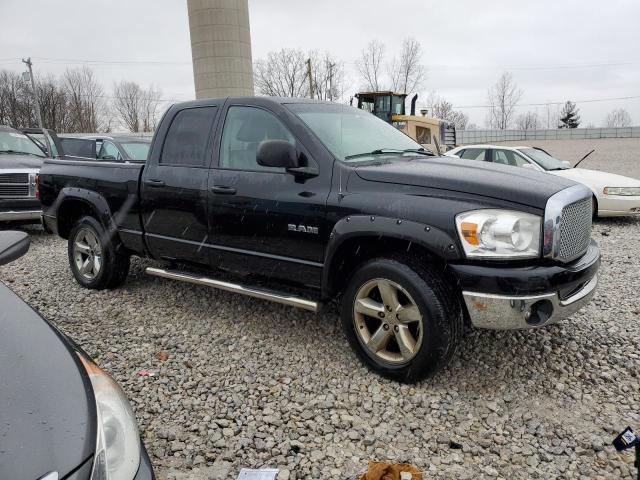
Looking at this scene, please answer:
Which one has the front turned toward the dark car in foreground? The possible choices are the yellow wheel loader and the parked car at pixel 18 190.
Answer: the parked car

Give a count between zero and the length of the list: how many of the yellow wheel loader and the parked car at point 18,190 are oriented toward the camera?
1

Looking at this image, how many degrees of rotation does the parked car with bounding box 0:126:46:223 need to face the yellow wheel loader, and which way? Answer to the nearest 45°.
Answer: approximately 135° to its left

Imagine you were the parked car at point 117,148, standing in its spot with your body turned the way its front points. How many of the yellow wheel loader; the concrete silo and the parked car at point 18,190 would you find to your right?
1

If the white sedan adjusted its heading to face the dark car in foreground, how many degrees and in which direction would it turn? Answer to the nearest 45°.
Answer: approximately 45° to its right

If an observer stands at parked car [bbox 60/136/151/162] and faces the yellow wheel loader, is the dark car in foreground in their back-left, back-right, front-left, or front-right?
back-right

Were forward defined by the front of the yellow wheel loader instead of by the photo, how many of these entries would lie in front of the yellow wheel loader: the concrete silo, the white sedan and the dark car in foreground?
1

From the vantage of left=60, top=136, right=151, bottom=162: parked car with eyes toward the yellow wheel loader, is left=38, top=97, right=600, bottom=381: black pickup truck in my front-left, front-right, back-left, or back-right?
back-right

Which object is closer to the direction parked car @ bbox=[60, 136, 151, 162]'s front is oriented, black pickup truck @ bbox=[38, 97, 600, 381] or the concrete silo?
the black pickup truck

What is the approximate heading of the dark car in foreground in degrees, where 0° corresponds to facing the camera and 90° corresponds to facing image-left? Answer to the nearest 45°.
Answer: approximately 315°

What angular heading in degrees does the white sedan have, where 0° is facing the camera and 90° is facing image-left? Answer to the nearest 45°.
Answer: approximately 315°
